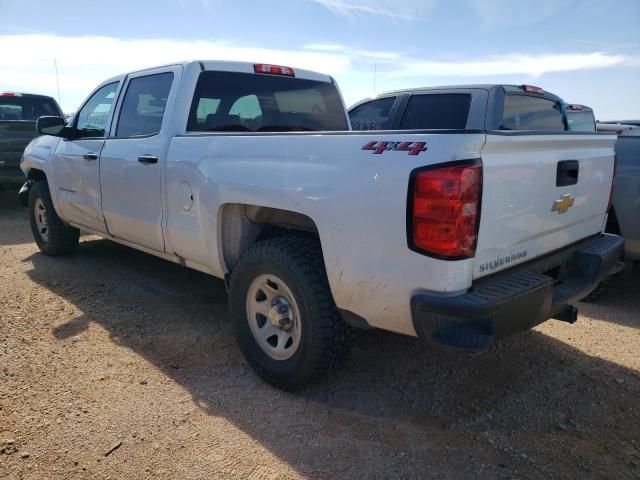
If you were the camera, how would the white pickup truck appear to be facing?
facing away from the viewer and to the left of the viewer
